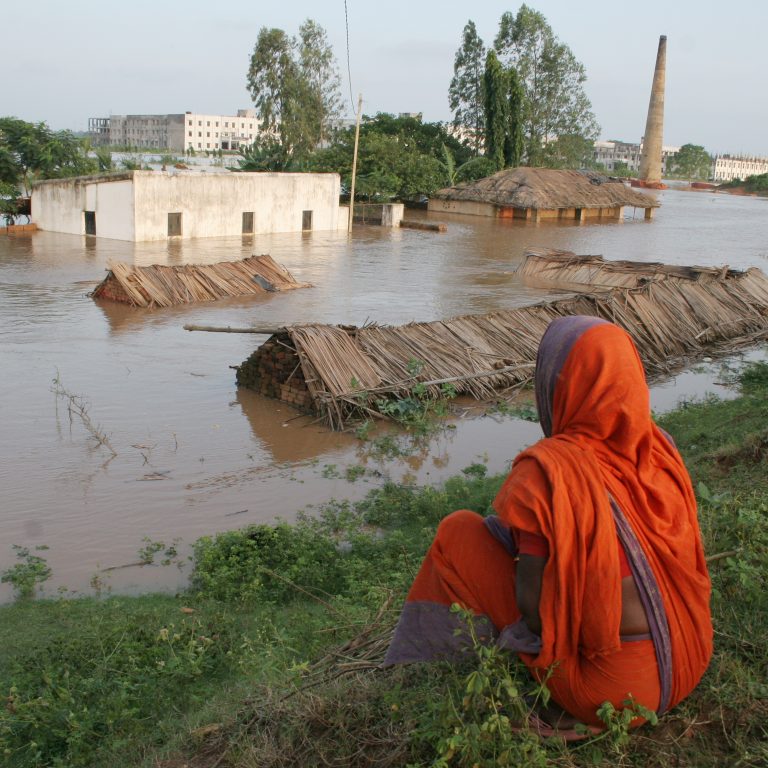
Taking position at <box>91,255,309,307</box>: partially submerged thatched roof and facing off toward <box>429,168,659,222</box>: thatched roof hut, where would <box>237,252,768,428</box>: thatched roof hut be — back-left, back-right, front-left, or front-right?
back-right

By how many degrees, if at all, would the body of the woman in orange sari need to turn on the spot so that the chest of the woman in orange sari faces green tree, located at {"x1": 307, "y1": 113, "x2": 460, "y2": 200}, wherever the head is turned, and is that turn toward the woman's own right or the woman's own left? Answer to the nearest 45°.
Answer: approximately 45° to the woman's own right

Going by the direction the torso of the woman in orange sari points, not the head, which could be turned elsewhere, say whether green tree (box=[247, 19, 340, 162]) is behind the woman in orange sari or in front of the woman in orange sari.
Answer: in front

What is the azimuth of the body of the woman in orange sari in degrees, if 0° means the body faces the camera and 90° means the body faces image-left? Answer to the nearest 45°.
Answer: approximately 135°

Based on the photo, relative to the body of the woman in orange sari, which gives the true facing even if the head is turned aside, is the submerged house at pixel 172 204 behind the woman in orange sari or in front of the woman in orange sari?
in front

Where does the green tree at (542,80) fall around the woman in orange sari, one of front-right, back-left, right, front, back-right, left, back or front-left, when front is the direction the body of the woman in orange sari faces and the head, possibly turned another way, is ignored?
front-right
